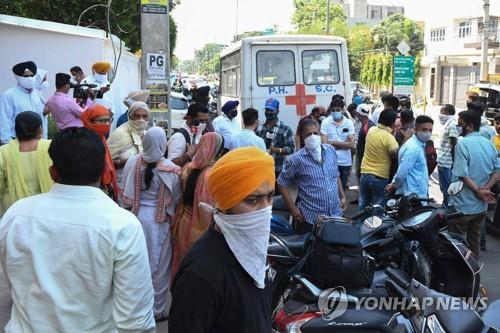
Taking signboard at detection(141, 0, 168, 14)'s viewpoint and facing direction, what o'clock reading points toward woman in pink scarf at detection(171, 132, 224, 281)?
The woman in pink scarf is roughly at 12 o'clock from the signboard.

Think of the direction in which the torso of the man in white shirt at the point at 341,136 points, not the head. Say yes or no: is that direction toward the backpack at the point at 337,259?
yes

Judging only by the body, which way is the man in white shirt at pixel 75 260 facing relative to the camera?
away from the camera

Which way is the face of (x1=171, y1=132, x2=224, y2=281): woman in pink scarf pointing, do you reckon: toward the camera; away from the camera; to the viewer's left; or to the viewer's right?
away from the camera

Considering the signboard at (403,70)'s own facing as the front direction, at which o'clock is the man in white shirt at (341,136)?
The man in white shirt is roughly at 12 o'clock from the signboard.

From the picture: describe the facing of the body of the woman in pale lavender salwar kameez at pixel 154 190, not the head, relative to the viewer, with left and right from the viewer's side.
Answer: facing away from the viewer

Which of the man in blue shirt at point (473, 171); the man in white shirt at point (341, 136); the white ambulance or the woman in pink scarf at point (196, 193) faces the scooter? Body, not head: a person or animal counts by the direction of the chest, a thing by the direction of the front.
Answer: the man in white shirt

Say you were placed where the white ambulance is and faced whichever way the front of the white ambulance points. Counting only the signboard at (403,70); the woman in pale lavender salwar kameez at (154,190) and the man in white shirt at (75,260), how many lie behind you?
2
